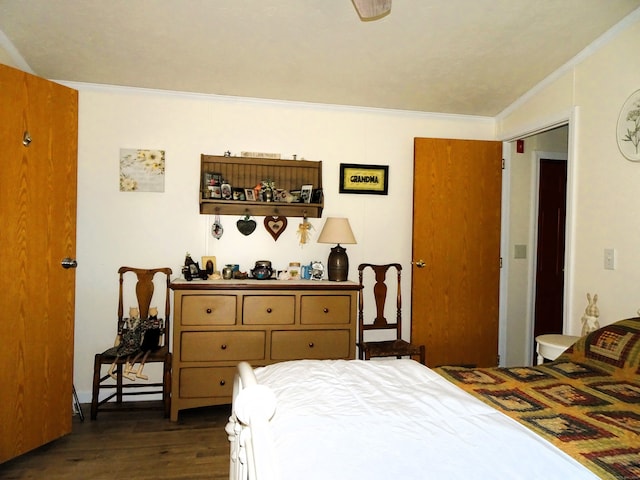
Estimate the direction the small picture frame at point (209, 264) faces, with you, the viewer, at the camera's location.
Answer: facing the viewer

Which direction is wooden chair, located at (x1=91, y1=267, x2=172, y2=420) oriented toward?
toward the camera

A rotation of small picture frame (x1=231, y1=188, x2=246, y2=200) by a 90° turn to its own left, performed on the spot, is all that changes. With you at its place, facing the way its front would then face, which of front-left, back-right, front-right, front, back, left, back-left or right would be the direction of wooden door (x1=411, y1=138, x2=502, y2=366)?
front

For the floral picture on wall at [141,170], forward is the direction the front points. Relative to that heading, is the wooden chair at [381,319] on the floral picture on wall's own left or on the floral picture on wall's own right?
on the floral picture on wall's own left

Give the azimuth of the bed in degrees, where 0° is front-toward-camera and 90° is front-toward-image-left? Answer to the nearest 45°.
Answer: approximately 90°

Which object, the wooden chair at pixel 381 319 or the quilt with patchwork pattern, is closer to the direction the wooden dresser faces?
the quilt with patchwork pattern

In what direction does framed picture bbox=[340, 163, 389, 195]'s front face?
toward the camera

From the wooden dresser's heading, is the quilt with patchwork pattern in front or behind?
in front

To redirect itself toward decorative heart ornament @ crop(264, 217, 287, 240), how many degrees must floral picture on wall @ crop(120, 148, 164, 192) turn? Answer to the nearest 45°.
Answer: approximately 90° to its left

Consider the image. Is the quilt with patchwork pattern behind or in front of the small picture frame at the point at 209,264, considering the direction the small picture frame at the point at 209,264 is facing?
in front

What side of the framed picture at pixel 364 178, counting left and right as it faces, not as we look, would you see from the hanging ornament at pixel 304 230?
right
